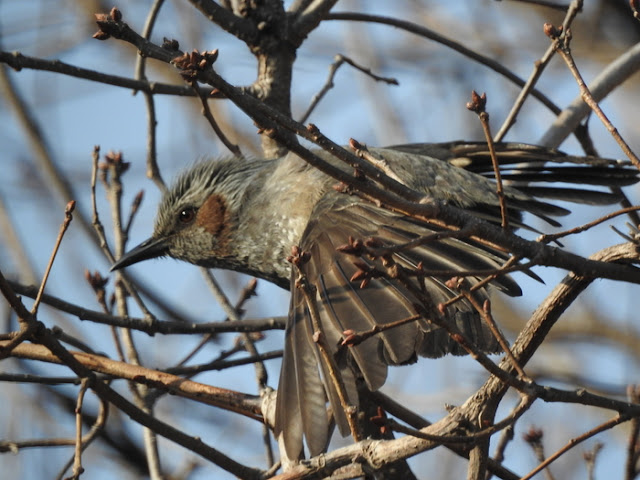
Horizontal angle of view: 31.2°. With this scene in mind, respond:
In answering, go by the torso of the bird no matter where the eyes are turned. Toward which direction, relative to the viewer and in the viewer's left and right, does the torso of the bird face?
facing to the left of the viewer
